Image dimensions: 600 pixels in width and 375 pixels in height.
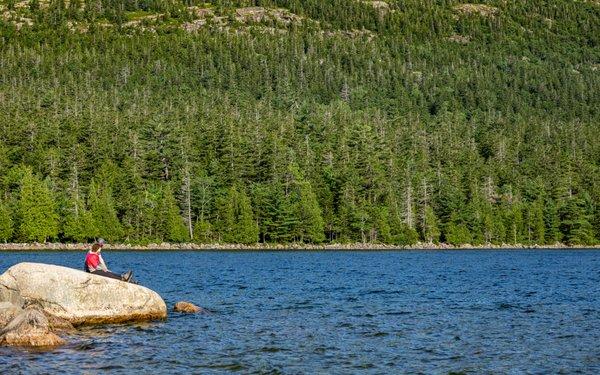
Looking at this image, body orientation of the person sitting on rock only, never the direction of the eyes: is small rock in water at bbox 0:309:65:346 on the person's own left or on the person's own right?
on the person's own right

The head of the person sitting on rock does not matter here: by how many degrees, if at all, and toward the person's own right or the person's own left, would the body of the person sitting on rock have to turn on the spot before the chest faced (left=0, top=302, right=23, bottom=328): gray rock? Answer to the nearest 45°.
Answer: approximately 135° to the person's own right

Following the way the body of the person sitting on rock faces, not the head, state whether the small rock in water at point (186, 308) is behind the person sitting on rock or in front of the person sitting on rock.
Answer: in front

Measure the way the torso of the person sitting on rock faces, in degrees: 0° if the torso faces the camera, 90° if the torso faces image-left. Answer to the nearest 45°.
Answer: approximately 270°
